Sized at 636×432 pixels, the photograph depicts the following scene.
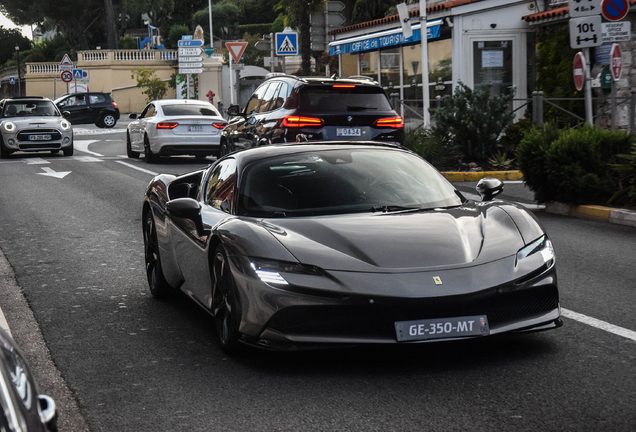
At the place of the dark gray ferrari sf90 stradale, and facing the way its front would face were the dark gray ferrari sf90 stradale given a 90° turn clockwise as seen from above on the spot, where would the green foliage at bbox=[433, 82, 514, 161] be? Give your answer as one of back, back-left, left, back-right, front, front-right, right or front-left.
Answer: back-right

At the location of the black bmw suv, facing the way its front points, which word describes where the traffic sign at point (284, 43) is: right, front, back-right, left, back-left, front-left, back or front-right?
front-right

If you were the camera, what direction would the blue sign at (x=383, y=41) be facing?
facing the viewer and to the left of the viewer

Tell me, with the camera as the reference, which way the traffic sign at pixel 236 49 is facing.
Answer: facing the viewer

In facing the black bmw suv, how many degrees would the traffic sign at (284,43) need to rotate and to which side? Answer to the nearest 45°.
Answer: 0° — it already faces it

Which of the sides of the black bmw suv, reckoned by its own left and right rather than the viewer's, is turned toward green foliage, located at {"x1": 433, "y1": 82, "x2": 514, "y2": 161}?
right

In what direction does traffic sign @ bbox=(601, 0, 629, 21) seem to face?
toward the camera

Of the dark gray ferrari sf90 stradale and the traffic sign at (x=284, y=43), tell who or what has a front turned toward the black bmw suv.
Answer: the traffic sign

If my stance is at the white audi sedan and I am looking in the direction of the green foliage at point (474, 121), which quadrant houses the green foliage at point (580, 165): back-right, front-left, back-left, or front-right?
front-right

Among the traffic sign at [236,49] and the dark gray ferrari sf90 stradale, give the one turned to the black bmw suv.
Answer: the traffic sign

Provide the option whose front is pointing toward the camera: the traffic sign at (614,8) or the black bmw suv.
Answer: the traffic sign

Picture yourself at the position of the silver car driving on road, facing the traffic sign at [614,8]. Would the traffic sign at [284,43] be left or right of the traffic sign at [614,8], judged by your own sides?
left

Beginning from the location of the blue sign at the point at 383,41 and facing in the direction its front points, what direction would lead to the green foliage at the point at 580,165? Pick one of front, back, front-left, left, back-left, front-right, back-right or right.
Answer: front-left

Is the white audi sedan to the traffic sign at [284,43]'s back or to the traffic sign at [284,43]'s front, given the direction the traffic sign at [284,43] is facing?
to the front

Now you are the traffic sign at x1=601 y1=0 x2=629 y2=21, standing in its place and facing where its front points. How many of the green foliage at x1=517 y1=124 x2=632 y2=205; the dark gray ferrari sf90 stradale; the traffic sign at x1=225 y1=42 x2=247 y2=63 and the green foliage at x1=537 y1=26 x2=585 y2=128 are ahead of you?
2

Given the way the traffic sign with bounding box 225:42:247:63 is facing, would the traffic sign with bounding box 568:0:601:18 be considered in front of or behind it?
in front
